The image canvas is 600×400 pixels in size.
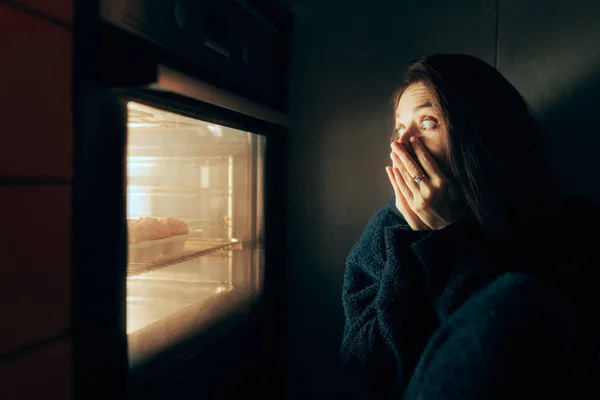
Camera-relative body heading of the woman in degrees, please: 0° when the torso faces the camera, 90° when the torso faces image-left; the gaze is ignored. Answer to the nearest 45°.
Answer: approximately 45°

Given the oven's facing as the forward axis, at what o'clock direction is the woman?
The woman is roughly at 11 o'clock from the oven.

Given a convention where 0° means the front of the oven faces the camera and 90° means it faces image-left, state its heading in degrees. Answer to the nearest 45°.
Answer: approximately 315°
